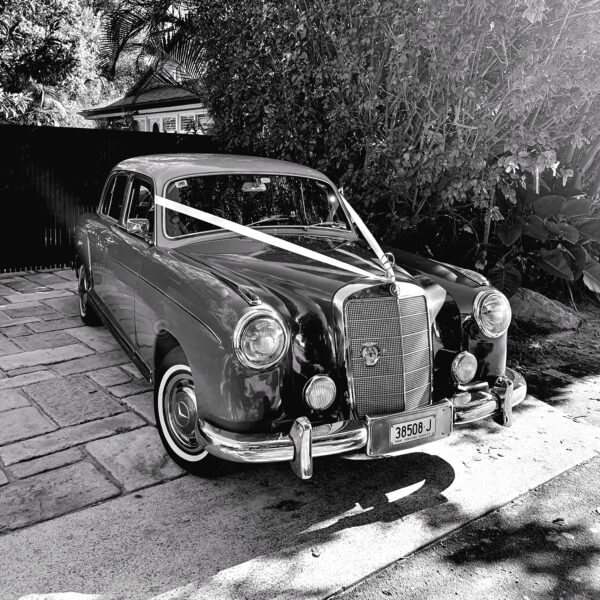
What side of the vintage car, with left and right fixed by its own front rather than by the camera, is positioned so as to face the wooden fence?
back

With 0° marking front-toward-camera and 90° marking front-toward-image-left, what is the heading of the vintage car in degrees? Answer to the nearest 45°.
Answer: approximately 315°

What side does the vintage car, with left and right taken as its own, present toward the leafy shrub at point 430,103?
left
